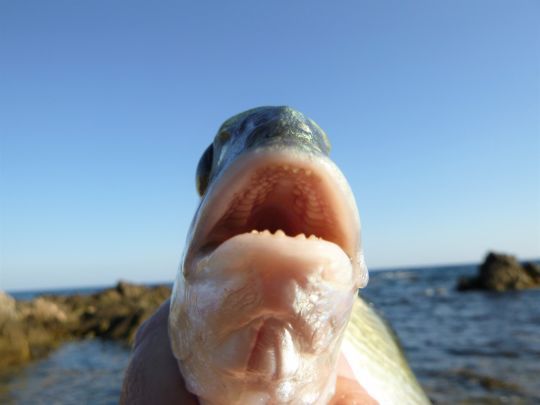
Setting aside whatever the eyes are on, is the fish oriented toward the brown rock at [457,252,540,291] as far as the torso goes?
no

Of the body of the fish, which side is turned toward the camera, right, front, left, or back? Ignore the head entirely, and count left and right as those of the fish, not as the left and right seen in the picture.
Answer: front
